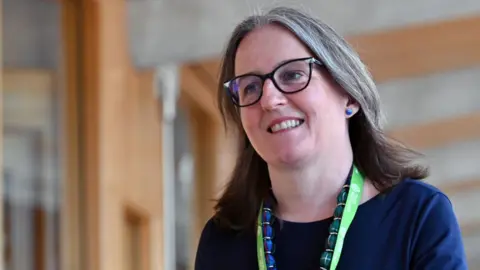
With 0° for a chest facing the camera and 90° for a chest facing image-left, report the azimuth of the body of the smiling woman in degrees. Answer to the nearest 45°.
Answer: approximately 45°

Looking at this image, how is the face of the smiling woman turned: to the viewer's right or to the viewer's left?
to the viewer's left
